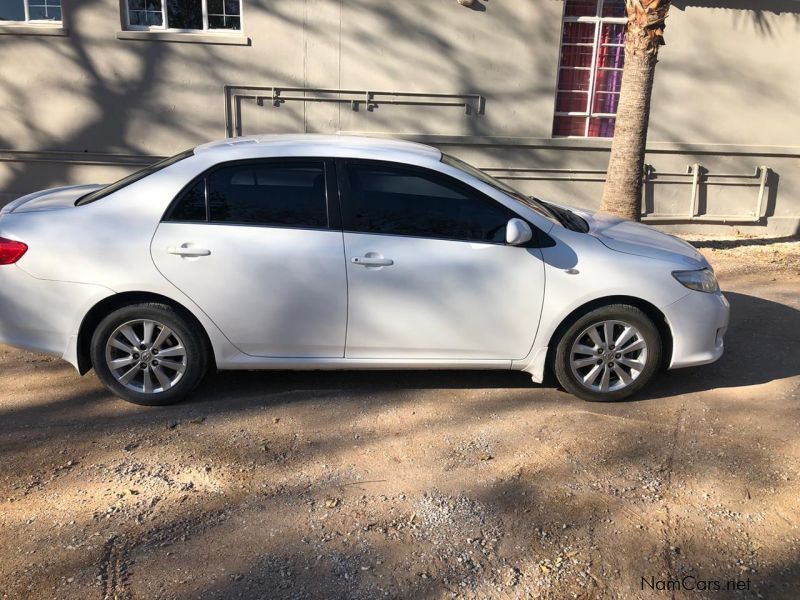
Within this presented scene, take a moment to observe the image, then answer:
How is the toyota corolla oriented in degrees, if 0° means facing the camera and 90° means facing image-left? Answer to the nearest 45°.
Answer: approximately 270°

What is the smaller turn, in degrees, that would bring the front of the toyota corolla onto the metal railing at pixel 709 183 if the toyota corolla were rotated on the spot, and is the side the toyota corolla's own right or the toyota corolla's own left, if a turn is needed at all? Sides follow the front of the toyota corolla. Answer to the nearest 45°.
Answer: approximately 45° to the toyota corolla's own left

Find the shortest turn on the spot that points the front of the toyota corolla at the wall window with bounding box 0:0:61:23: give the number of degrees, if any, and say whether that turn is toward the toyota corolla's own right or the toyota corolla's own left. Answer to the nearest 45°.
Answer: approximately 135° to the toyota corolla's own left

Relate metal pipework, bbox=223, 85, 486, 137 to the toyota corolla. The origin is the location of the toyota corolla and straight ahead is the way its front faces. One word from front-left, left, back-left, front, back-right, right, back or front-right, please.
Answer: left

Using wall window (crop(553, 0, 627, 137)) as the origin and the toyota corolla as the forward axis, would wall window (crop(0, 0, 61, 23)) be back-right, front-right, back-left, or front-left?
front-right

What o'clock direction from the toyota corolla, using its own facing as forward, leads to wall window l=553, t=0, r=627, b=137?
The wall window is roughly at 10 o'clock from the toyota corolla.

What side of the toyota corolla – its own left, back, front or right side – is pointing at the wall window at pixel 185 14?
left
